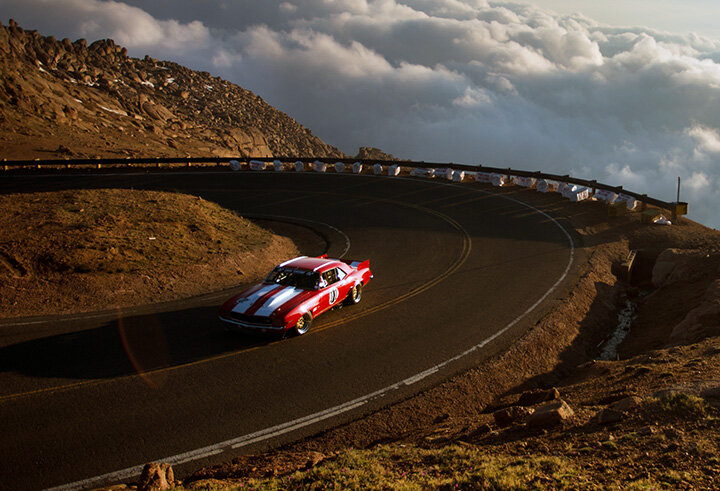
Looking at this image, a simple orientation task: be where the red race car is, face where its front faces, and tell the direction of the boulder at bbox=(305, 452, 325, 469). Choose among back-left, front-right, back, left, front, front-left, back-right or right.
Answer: front-left

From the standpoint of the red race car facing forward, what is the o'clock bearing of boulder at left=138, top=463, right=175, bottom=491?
The boulder is roughly at 11 o'clock from the red race car.

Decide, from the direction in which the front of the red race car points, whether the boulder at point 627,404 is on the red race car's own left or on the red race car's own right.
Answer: on the red race car's own left

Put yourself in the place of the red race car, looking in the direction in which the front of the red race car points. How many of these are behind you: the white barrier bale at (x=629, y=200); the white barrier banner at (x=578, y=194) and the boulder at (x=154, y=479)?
2

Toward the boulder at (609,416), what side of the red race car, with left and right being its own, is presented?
left

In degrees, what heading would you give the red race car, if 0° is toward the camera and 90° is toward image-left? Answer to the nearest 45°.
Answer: approximately 45°

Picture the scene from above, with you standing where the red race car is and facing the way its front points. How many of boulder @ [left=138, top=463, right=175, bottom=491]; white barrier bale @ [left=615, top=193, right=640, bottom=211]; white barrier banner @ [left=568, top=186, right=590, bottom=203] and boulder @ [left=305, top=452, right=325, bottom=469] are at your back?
2

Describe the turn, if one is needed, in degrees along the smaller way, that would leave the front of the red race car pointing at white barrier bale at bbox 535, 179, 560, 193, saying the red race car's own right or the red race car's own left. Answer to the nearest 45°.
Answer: approximately 180°

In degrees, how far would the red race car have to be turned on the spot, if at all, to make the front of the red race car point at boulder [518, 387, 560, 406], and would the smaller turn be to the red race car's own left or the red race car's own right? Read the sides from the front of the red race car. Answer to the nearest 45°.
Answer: approximately 90° to the red race car's own left

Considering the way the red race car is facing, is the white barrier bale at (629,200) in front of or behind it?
behind

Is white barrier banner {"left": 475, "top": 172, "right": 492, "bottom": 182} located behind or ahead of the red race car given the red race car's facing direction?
behind

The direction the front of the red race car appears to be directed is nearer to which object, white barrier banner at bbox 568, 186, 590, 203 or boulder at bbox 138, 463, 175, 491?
the boulder

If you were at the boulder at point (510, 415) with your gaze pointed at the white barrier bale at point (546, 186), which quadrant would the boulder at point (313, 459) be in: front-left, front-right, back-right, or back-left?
back-left
